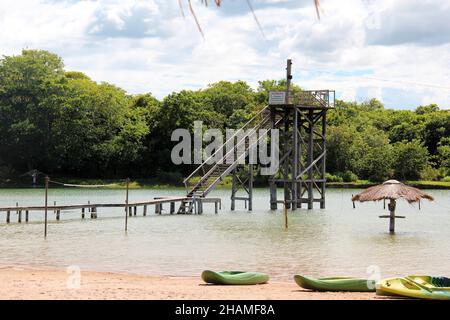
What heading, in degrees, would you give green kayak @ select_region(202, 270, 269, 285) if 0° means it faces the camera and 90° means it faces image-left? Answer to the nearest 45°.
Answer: approximately 90°

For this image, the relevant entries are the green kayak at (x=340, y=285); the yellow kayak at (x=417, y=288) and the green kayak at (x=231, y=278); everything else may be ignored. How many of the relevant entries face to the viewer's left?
3

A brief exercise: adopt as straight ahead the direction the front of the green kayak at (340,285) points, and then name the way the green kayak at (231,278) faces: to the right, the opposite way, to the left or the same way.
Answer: the same way

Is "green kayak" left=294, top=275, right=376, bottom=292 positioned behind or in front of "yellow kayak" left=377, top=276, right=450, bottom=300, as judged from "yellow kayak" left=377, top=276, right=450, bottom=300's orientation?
in front

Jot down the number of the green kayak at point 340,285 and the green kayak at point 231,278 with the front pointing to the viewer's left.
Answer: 2

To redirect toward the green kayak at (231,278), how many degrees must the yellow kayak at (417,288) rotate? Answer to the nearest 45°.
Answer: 0° — it already faces it

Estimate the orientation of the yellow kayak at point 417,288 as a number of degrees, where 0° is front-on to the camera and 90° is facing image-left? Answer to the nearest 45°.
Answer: approximately 90°

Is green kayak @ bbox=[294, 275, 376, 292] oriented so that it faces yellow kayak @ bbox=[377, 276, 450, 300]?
no

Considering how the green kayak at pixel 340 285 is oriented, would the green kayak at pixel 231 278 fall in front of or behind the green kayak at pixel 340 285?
in front

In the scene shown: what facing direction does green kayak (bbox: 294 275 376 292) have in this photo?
to the viewer's left

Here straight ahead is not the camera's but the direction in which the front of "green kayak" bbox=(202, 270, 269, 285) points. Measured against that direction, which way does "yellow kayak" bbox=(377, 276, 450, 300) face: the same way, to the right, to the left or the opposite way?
the same way

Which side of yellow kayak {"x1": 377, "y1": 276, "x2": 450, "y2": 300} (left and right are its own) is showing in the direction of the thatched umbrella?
right

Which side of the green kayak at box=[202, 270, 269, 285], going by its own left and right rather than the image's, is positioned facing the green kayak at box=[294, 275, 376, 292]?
back
